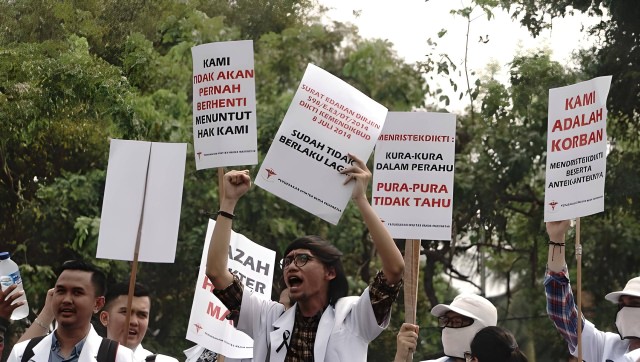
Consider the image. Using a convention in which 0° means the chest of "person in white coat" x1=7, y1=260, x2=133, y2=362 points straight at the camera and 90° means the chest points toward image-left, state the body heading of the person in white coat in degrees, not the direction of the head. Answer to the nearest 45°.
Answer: approximately 45°

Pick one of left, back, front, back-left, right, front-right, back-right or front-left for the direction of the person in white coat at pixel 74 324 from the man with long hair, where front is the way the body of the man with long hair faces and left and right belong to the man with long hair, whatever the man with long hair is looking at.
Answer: front-right

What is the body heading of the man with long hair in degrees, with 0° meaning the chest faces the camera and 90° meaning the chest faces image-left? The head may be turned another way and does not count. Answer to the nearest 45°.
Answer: approximately 45°

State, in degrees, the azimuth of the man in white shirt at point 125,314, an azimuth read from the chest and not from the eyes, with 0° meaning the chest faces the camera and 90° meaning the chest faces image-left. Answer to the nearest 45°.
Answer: approximately 315°

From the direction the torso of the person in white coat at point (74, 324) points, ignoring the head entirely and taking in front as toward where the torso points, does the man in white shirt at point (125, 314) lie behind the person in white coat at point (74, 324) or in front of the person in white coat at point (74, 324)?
behind

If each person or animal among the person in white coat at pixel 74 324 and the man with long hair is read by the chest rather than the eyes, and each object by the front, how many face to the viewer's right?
0
